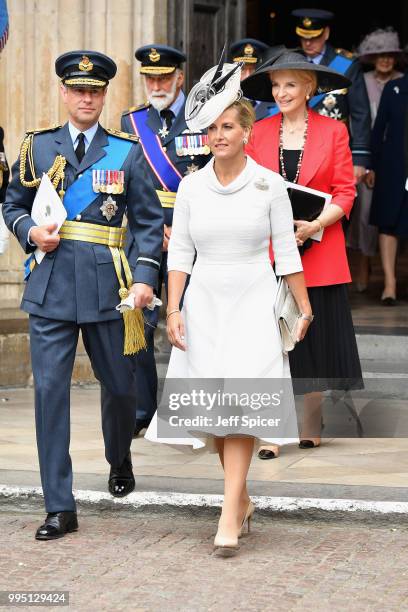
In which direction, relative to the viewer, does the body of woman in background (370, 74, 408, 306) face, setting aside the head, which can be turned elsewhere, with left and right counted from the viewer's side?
facing the viewer

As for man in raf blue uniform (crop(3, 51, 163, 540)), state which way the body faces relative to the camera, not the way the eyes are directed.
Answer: toward the camera

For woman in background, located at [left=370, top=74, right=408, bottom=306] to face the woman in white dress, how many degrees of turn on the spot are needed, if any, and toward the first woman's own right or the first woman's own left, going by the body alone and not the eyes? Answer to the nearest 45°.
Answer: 0° — they already face them

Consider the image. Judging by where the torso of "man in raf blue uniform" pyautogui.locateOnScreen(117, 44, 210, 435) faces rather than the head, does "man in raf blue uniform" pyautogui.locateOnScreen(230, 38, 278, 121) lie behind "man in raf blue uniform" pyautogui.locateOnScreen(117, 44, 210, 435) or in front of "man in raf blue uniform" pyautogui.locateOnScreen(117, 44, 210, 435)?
behind

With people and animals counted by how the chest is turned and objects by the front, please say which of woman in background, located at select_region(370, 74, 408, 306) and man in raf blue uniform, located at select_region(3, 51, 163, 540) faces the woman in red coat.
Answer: the woman in background

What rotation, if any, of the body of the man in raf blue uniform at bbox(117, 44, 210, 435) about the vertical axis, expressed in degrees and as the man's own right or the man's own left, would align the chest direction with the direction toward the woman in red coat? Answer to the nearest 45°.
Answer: approximately 45° to the man's own left
